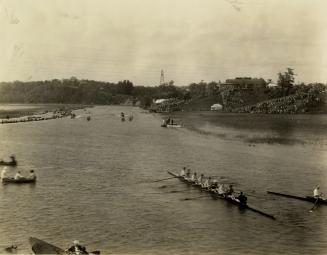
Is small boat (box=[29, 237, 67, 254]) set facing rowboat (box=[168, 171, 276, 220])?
no

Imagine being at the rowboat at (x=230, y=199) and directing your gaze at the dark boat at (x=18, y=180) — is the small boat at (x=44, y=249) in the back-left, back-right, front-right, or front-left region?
front-left

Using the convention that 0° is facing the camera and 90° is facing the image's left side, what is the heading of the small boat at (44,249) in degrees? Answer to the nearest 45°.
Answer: approximately 135°

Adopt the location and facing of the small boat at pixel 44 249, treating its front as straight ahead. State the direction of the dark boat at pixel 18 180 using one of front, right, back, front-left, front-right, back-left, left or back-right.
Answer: front-right

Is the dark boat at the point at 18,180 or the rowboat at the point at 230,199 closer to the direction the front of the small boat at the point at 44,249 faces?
the dark boat

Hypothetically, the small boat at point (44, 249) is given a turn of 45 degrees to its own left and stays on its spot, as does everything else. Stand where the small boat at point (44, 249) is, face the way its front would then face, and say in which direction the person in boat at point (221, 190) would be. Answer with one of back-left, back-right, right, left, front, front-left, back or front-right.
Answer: back-right
